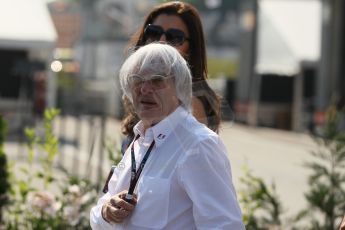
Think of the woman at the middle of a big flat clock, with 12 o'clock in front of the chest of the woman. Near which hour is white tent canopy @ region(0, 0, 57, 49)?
The white tent canopy is roughly at 4 o'clock from the woman.

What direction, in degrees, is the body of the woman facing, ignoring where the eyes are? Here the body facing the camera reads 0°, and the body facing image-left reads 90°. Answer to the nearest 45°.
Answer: approximately 45°

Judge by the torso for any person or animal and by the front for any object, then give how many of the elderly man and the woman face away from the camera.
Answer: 0

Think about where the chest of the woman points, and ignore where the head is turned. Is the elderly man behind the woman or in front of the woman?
in front

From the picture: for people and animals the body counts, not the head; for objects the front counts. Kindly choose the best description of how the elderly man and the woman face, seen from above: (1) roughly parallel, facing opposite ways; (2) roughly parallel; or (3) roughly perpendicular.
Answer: roughly parallel

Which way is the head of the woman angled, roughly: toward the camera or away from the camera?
toward the camera

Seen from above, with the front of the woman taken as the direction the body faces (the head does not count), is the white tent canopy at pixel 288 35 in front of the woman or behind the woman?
behind

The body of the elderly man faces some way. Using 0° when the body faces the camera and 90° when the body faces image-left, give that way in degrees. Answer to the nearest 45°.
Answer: approximately 45°

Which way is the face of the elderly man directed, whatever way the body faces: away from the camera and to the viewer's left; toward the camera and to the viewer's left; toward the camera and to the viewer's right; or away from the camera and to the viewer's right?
toward the camera and to the viewer's left

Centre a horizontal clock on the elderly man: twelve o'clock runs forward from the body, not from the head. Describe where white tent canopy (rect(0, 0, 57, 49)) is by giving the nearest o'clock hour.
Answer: The white tent canopy is roughly at 4 o'clock from the elderly man.

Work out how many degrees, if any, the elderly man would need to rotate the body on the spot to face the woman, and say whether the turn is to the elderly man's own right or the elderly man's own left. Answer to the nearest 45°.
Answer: approximately 135° to the elderly man's own right
